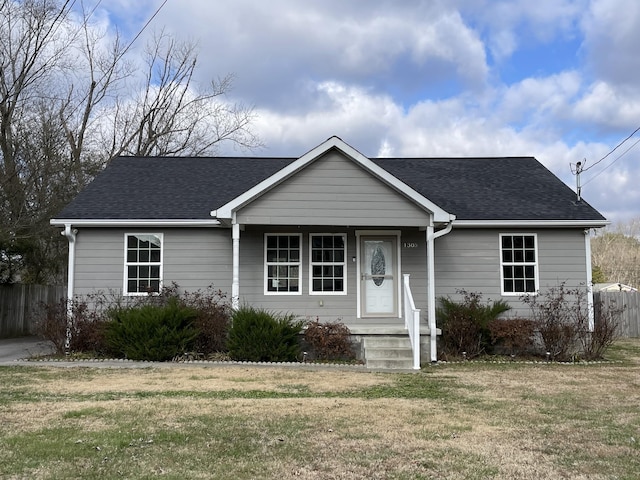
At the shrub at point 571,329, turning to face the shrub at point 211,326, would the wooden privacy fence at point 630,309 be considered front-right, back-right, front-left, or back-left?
back-right

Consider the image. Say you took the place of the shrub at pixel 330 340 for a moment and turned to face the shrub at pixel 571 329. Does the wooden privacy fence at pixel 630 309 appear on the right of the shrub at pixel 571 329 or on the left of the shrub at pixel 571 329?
left

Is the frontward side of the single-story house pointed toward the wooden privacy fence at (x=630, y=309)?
no

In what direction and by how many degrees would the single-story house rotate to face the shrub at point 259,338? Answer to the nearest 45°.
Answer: approximately 45° to its right

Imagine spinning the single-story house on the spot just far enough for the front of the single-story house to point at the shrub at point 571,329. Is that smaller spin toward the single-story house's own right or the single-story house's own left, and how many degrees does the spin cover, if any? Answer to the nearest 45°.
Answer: approximately 90° to the single-story house's own left

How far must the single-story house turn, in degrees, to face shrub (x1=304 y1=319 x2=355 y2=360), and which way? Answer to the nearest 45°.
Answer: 0° — it already faces it

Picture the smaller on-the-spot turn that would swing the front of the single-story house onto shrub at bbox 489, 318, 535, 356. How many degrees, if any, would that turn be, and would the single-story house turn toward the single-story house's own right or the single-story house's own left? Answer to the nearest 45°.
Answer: approximately 90° to the single-story house's own left

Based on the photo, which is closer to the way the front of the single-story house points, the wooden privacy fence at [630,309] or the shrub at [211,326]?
the shrub

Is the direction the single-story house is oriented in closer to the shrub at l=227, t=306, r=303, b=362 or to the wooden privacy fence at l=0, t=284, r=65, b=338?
the shrub

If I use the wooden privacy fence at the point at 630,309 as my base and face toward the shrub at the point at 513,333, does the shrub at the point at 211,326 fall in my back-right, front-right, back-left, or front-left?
front-right

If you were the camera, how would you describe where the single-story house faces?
facing the viewer

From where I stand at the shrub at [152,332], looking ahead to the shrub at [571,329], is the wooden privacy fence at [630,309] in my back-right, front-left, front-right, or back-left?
front-left

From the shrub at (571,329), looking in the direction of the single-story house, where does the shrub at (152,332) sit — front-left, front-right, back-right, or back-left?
front-left

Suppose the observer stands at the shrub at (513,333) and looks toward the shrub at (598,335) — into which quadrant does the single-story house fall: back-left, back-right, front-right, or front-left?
back-left

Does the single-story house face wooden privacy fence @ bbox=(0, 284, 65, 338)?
no

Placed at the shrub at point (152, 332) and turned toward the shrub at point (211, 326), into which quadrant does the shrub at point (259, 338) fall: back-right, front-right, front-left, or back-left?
front-right

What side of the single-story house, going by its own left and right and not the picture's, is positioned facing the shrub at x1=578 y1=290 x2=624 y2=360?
left
